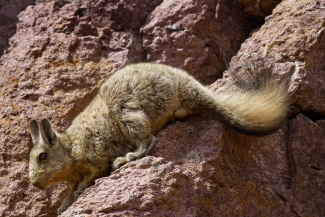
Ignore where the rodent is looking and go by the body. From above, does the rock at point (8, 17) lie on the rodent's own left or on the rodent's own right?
on the rodent's own right

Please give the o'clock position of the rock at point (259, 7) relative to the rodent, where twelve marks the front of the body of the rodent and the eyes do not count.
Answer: The rock is roughly at 5 o'clock from the rodent.

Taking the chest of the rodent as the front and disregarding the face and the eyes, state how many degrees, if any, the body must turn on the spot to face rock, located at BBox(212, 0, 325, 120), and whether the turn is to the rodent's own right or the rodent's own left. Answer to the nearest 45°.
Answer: approximately 180°

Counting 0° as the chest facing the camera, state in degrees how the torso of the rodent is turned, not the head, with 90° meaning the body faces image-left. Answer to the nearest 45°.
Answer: approximately 90°
